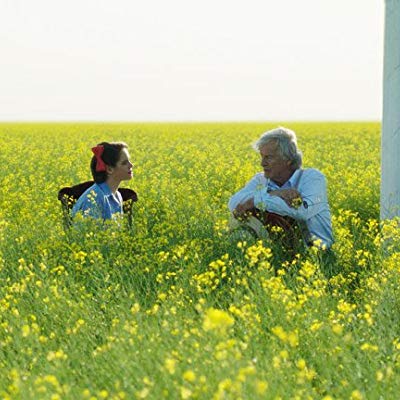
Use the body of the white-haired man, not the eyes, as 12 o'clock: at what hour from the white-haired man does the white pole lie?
The white pole is roughly at 7 o'clock from the white-haired man.

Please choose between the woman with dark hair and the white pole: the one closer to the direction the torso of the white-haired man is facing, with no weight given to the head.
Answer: the woman with dark hair

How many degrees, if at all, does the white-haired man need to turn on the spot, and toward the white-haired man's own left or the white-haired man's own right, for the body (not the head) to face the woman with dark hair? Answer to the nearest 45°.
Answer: approximately 45° to the white-haired man's own right

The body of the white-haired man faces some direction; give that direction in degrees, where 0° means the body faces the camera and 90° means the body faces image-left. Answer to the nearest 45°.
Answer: approximately 45°

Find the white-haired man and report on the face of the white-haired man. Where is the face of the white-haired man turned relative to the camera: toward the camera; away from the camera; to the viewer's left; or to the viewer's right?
to the viewer's left

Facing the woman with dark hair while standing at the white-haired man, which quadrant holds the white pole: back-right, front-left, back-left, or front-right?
back-right

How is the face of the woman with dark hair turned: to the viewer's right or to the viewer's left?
to the viewer's right
